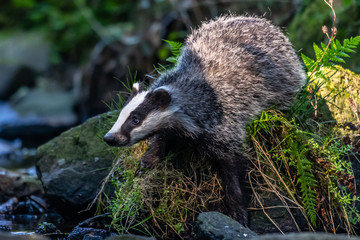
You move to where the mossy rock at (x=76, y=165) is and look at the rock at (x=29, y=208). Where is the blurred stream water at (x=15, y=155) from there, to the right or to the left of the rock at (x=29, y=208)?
right

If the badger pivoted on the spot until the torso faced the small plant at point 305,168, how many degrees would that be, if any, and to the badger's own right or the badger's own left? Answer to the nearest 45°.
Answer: approximately 90° to the badger's own left

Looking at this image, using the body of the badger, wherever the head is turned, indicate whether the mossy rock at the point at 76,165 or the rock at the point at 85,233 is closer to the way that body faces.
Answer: the rock

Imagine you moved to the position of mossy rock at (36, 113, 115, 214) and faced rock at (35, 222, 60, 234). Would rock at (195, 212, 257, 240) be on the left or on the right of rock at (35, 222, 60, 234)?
left

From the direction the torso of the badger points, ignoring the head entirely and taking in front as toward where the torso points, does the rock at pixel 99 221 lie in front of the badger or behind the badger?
in front

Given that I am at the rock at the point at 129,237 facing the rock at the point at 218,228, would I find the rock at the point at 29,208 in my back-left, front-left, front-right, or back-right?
back-left

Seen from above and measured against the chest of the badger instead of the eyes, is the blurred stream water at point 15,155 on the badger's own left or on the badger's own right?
on the badger's own right

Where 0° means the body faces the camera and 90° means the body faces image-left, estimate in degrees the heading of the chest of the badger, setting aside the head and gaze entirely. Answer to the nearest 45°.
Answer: approximately 45°

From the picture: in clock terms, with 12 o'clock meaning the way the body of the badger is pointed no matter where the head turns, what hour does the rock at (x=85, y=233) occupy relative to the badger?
The rock is roughly at 1 o'clock from the badger.

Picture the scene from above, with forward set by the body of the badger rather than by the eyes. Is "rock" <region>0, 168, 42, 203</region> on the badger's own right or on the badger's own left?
on the badger's own right

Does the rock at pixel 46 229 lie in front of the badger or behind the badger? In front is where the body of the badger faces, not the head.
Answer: in front
